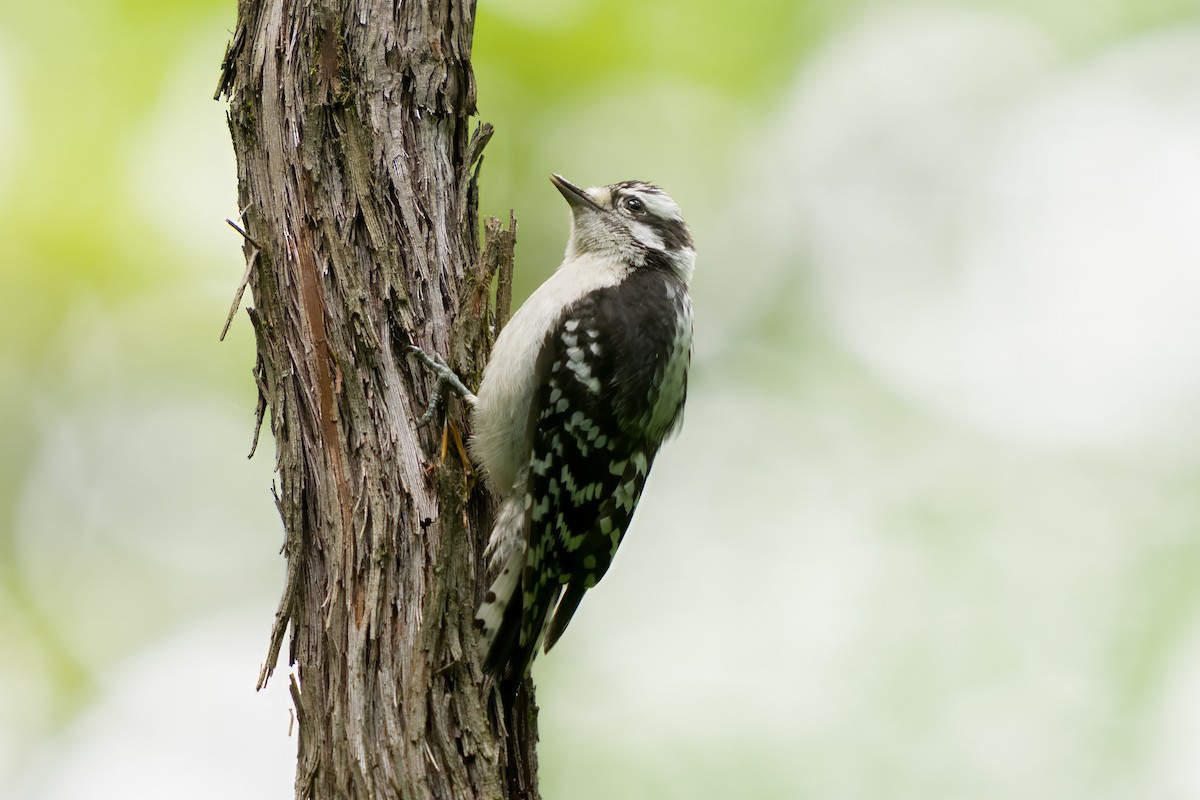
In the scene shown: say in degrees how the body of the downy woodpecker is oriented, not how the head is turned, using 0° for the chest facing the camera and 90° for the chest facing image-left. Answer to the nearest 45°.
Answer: approximately 90°
